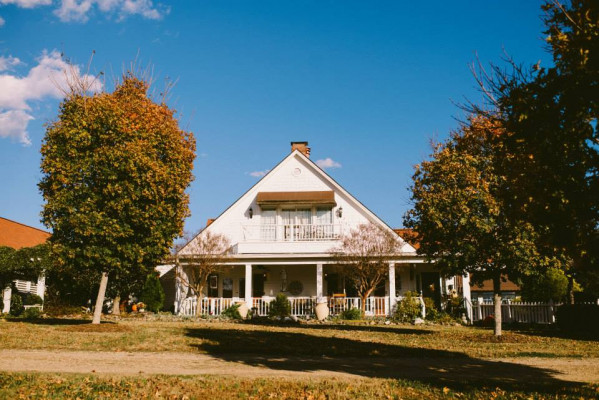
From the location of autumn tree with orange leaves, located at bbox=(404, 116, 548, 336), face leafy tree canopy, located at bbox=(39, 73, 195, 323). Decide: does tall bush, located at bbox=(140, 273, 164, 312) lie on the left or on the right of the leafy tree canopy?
right

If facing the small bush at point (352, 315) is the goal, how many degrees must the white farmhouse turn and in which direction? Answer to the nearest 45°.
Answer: approximately 45° to its left

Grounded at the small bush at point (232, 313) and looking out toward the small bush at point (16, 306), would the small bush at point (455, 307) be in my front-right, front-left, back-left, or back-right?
back-right

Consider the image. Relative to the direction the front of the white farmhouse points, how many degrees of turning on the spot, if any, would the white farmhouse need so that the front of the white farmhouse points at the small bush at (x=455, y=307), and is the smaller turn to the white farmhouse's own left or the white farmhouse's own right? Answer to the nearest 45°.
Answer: approximately 90° to the white farmhouse's own left

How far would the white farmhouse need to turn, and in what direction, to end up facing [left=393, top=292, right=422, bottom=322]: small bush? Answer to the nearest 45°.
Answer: approximately 45° to its left

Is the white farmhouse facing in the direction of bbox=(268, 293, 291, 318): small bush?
yes

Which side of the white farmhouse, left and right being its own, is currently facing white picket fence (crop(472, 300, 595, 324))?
left

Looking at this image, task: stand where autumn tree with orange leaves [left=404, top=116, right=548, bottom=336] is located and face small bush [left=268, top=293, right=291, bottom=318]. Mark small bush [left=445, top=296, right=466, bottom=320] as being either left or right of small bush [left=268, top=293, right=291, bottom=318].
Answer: right

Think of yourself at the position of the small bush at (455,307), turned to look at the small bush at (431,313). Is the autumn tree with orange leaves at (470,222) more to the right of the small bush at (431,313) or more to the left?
left

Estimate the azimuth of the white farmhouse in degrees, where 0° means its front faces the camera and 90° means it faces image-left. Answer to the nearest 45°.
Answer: approximately 0°
